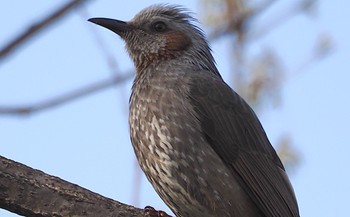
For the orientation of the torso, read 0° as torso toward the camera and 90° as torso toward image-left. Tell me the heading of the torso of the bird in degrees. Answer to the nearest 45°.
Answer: approximately 90°
